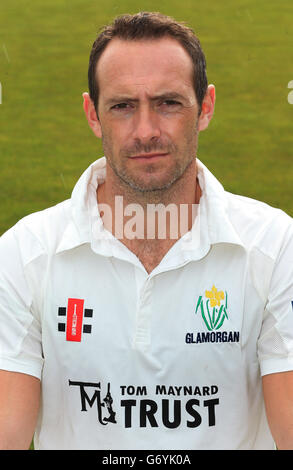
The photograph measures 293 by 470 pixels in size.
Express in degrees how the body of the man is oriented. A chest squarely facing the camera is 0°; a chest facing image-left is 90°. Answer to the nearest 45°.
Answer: approximately 0°
